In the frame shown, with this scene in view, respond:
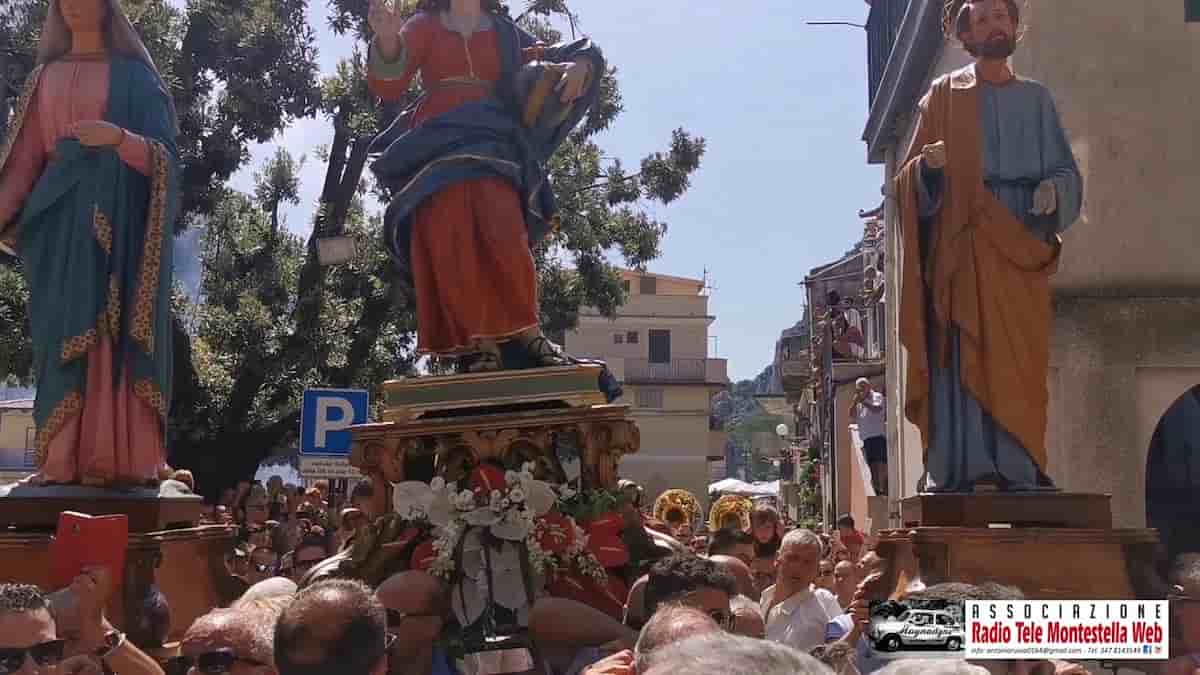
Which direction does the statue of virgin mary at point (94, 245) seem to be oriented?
toward the camera

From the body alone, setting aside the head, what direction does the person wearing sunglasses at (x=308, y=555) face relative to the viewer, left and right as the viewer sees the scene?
facing the viewer and to the right of the viewer

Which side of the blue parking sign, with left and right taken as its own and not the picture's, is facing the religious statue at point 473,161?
front

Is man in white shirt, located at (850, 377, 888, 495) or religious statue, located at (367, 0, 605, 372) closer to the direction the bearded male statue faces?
the religious statue

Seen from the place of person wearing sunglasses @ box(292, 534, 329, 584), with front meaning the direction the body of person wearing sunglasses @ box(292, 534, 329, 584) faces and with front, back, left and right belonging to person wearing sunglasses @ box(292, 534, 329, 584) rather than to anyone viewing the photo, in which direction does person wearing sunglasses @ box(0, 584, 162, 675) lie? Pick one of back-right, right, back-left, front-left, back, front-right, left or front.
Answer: front-right

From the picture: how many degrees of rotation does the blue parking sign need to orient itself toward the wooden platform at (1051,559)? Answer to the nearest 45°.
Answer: approximately 45° to its left

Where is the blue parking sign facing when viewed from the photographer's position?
facing the viewer

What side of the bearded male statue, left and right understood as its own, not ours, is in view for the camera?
front

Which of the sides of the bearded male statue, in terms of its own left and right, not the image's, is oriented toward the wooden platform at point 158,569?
right
